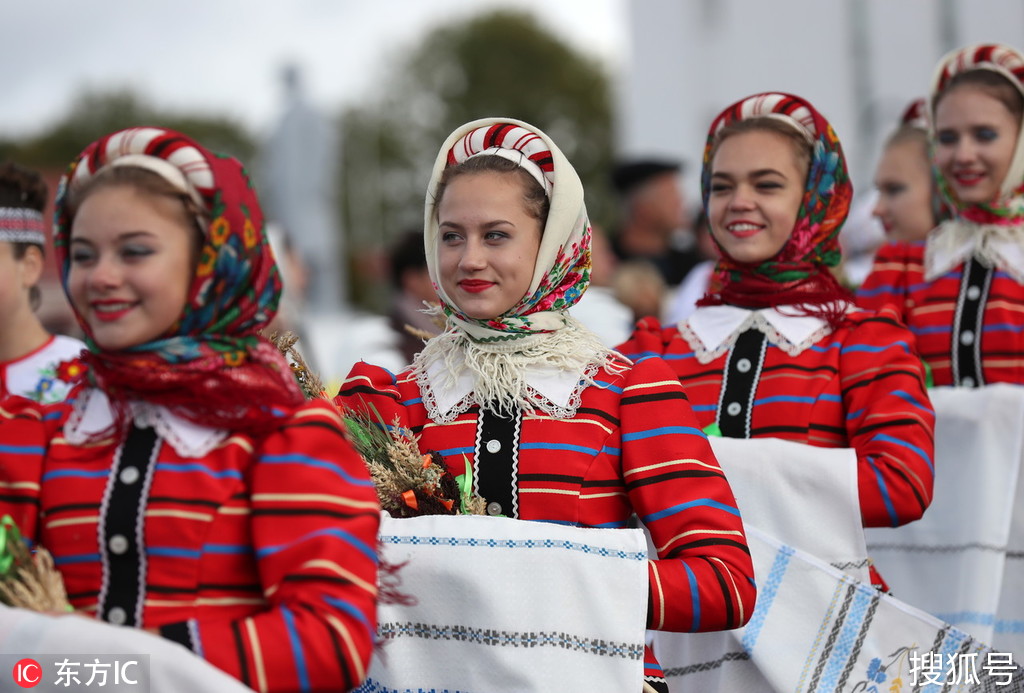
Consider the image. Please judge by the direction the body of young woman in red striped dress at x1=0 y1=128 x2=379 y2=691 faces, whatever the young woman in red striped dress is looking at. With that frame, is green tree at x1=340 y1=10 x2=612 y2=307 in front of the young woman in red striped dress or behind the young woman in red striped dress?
behind

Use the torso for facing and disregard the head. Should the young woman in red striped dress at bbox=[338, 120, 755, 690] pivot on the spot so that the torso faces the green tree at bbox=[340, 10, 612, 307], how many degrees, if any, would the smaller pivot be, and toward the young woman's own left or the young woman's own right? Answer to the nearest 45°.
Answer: approximately 135° to the young woman's own right

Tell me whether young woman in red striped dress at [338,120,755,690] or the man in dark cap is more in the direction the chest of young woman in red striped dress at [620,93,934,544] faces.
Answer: the young woman in red striped dress

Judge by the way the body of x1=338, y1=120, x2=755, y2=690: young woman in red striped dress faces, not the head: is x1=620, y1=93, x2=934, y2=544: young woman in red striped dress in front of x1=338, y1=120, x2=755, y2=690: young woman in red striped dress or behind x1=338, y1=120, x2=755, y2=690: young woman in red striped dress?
behind

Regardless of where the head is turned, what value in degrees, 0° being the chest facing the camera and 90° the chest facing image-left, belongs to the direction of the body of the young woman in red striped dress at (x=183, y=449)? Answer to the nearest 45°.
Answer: approximately 45°

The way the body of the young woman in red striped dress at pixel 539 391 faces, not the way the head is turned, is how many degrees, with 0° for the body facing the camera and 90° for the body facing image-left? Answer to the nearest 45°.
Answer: approximately 45°

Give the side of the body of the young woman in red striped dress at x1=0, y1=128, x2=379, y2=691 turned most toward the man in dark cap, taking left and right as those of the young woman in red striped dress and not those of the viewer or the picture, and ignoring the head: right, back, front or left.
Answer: back

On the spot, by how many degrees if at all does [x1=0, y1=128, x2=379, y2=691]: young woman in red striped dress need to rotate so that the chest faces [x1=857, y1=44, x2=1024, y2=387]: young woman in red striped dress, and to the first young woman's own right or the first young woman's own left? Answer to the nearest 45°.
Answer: approximately 180°

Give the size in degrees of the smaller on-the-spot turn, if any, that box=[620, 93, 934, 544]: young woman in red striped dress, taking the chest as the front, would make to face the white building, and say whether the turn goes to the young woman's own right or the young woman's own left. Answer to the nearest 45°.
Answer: approximately 135° to the young woman's own right
